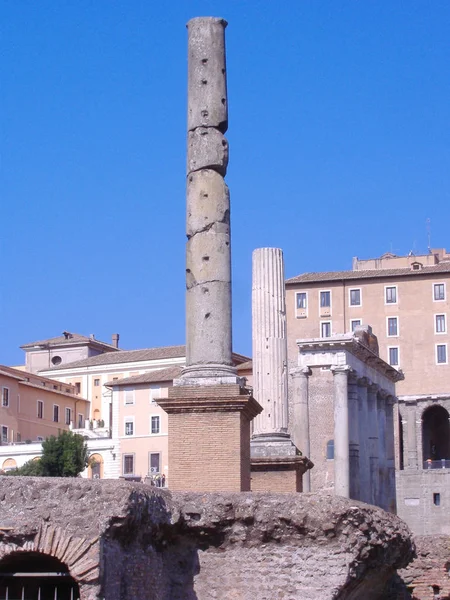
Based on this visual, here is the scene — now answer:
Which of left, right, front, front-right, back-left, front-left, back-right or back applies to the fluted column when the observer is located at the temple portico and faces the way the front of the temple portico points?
right

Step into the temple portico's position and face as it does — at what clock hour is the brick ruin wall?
The brick ruin wall is roughly at 3 o'clock from the temple portico.

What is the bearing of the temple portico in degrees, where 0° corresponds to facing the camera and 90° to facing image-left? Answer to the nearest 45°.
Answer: approximately 270°

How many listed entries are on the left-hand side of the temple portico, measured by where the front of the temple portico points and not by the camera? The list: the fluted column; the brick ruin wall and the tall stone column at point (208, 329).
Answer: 0

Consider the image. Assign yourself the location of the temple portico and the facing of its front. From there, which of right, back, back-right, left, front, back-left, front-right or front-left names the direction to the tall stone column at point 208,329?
right
